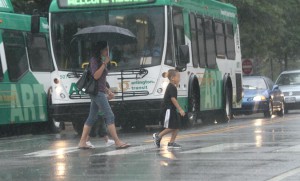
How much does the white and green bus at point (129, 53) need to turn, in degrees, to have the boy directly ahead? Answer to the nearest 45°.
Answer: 0° — it already faces them

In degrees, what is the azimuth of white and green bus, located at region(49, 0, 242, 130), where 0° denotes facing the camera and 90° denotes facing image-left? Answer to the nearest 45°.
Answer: approximately 0°

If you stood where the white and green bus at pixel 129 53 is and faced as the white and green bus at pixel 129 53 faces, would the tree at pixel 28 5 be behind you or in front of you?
behind
